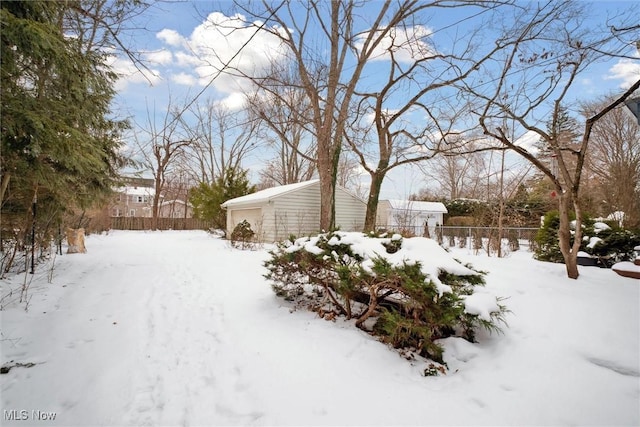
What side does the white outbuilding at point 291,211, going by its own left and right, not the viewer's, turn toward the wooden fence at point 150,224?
right

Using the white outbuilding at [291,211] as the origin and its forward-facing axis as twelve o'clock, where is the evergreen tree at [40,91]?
The evergreen tree is roughly at 11 o'clock from the white outbuilding.

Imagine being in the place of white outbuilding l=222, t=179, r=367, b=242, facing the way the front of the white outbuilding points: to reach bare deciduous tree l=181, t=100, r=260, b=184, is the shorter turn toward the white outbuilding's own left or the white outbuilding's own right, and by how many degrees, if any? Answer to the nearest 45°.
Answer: approximately 90° to the white outbuilding's own right

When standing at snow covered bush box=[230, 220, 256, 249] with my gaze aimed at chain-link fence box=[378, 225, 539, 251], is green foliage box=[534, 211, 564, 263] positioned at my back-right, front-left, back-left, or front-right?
front-right

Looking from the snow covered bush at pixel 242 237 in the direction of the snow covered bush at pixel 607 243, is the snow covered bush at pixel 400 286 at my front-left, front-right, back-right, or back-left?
front-right

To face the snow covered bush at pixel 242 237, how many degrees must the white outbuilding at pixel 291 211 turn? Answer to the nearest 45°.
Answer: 0° — it already faces it

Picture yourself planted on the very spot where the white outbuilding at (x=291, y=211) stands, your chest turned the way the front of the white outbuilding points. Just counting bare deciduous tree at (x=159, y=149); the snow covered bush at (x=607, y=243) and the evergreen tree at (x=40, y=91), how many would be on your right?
1

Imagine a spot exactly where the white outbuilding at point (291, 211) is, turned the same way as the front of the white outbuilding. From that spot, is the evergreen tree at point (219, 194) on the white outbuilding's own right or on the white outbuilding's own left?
on the white outbuilding's own right

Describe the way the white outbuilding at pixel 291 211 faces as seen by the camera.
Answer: facing the viewer and to the left of the viewer

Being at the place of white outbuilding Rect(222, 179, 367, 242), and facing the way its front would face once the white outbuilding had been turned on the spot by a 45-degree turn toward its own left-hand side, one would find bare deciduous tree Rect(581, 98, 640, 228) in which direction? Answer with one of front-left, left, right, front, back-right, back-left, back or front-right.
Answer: left
